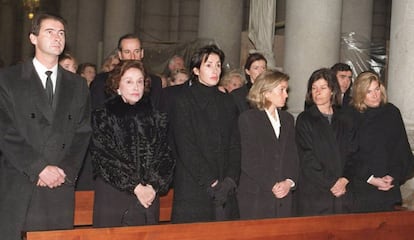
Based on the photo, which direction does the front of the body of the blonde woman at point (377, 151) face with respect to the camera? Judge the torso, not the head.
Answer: toward the camera

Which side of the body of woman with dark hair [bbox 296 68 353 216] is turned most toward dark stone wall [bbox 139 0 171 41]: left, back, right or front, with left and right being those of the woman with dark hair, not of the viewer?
back

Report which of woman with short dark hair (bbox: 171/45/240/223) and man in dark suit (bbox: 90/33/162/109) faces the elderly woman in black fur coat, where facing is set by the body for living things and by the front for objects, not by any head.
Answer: the man in dark suit

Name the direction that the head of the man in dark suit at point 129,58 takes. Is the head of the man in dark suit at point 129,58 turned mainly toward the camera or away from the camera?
toward the camera

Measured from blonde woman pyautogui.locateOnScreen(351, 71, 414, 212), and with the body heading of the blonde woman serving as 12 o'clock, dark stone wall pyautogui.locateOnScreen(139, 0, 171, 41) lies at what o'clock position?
The dark stone wall is roughly at 5 o'clock from the blonde woman.

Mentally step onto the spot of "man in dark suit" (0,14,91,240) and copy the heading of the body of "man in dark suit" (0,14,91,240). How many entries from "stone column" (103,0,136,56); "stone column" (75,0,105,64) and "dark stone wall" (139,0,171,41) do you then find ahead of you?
0

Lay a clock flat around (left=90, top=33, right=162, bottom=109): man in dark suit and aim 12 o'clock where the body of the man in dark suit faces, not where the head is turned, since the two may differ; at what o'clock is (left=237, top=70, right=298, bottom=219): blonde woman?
The blonde woman is roughly at 10 o'clock from the man in dark suit.

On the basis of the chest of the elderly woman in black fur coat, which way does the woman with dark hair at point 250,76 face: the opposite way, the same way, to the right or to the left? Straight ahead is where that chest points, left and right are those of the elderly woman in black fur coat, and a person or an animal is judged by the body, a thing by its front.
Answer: the same way

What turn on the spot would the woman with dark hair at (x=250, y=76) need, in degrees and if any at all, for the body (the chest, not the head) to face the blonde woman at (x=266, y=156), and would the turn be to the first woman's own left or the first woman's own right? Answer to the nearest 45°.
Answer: approximately 45° to the first woman's own right

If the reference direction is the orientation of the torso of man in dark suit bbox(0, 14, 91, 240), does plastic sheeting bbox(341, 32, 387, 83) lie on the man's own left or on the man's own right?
on the man's own left

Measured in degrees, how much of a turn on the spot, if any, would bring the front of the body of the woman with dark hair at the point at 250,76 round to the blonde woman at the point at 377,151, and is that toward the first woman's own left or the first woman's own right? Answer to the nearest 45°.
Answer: approximately 45° to the first woman's own left

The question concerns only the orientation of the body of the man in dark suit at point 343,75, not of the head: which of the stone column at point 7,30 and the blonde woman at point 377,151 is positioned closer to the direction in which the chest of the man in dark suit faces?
the blonde woman

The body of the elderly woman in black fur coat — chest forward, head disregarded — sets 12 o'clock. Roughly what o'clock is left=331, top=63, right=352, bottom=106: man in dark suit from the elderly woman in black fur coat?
The man in dark suit is roughly at 9 o'clock from the elderly woman in black fur coat.

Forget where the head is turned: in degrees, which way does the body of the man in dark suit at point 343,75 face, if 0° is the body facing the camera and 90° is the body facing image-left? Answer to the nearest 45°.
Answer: approximately 315°

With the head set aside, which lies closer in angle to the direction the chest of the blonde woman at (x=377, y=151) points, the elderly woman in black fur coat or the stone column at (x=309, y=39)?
the elderly woman in black fur coat

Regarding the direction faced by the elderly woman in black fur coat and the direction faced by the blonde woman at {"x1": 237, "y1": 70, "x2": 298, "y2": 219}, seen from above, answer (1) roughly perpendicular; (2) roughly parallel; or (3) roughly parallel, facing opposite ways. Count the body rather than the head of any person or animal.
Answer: roughly parallel

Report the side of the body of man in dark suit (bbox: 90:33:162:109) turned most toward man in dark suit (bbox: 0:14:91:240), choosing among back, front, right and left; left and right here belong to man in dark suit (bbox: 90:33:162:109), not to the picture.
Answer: front

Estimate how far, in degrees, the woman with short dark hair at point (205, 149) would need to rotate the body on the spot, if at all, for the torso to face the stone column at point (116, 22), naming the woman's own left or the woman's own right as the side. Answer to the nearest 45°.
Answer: approximately 135° to the woman's own left

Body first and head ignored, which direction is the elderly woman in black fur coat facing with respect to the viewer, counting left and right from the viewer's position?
facing the viewer and to the right of the viewer

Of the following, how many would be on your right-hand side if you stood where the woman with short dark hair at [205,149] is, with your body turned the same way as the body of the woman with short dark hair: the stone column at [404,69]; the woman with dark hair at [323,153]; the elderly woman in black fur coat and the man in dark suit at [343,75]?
1

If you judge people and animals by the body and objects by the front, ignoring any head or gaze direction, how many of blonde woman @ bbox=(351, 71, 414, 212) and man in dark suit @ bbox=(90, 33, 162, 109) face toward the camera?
2
